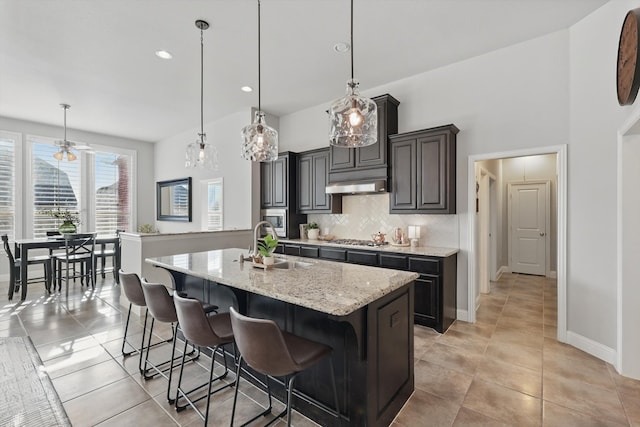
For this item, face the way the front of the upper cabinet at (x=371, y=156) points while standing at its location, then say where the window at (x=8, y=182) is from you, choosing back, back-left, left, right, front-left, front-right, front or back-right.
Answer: front-right

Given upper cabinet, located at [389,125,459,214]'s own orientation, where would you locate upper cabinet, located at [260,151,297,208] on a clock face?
upper cabinet, located at [260,151,297,208] is roughly at 2 o'clock from upper cabinet, located at [389,125,459,214].

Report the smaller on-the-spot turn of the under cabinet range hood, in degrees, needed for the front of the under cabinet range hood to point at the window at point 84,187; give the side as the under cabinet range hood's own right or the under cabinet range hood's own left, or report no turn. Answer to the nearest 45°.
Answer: approximately 45° to the under cabinet range hood's own right

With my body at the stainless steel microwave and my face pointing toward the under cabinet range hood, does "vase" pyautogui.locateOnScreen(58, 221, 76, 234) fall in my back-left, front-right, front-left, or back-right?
back-right

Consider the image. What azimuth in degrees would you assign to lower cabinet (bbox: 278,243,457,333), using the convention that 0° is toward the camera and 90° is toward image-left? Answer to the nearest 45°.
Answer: approximately 45°

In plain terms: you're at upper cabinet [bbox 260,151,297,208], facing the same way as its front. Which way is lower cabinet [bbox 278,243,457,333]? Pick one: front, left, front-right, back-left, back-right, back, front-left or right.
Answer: left

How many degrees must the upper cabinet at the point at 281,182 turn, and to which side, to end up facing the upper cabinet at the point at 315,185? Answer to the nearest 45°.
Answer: approximately 90° to its left

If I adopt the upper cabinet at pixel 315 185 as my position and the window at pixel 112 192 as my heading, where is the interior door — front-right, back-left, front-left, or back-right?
back-right

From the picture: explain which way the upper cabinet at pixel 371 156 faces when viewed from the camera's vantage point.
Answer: facing the viewer and to the left of the viewer

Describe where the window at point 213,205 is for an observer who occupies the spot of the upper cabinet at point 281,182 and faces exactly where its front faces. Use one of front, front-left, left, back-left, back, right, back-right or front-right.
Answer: right
